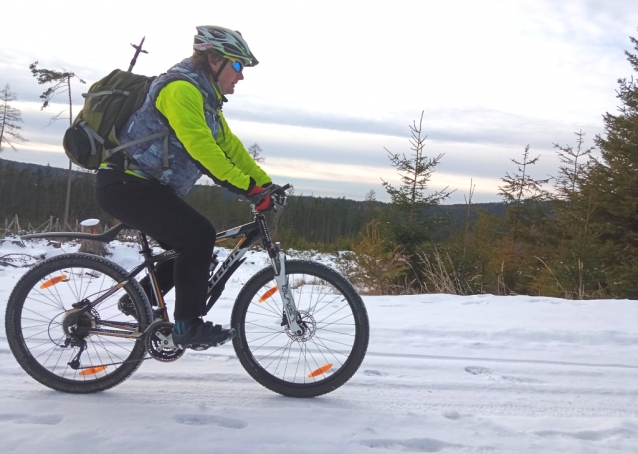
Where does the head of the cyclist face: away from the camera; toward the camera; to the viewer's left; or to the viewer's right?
to the viewer's right

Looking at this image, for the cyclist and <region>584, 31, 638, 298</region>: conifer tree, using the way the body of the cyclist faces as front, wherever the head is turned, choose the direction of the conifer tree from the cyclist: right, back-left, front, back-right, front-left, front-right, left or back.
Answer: front-left

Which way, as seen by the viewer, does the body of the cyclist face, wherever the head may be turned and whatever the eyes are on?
to the viewer's right

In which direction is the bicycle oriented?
to the viewer's right

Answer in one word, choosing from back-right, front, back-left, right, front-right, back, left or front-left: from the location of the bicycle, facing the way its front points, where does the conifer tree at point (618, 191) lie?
front-left
